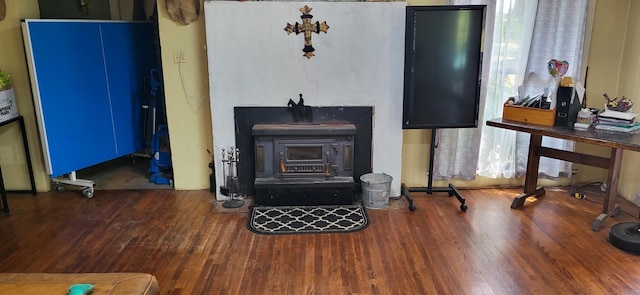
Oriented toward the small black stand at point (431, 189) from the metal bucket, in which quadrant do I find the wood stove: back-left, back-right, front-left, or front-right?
back-left

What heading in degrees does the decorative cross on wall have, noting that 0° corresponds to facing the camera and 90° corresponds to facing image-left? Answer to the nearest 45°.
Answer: approximately 0°

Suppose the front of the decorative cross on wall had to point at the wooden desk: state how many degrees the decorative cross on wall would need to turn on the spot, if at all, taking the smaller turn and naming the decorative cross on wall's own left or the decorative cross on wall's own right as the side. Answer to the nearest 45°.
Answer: approximately 90° to the decorative cross on wall's own left

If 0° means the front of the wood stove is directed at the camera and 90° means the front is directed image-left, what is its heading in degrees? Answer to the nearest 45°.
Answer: approximately 0°

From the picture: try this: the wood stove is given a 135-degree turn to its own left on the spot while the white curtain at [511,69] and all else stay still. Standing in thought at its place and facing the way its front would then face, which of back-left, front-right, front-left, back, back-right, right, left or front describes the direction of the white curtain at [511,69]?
front-right

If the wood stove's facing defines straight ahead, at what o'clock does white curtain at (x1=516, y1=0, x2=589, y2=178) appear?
The white curtain is roughly at 9 o'clock from the wood stove.

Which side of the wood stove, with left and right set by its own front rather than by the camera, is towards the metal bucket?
left

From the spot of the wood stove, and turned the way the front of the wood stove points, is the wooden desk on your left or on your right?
on your left

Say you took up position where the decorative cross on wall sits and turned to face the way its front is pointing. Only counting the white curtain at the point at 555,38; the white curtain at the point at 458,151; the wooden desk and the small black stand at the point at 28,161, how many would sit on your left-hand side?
3

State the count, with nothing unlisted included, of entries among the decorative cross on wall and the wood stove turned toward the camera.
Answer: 2

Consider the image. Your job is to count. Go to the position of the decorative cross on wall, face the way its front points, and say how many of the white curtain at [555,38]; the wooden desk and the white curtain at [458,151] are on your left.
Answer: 3
